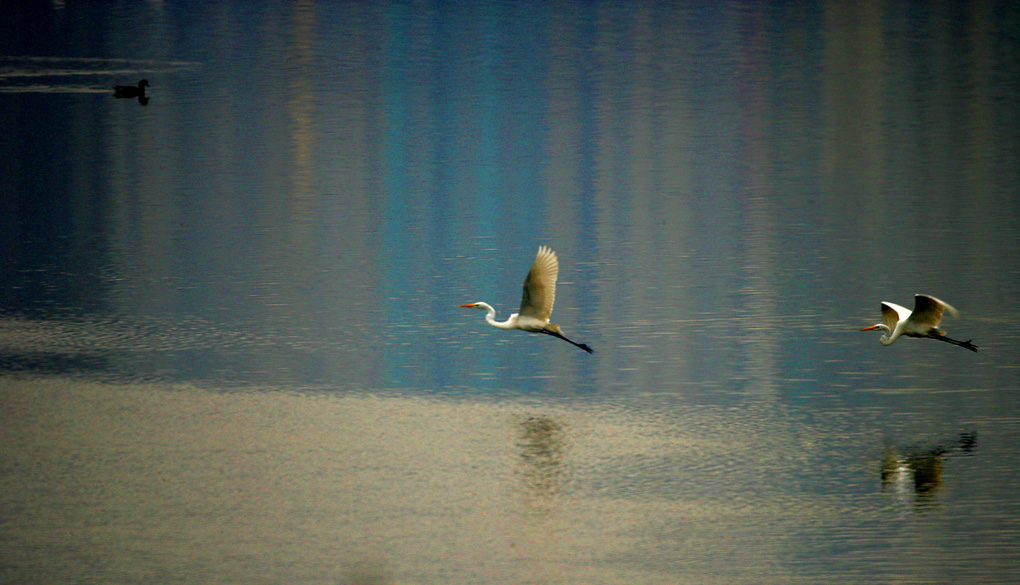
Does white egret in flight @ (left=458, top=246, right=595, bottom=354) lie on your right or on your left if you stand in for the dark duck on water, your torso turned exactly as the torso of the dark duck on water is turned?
on your right

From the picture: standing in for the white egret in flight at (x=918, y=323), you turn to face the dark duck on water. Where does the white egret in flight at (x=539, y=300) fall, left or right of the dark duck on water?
left

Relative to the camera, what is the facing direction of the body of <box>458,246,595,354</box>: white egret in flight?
to the viewer's left

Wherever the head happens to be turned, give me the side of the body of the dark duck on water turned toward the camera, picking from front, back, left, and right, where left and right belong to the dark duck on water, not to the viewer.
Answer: right

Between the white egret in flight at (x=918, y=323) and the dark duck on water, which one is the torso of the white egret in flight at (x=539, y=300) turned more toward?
the dark duck on water

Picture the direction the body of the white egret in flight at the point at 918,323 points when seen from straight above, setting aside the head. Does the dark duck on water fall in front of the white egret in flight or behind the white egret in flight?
in front

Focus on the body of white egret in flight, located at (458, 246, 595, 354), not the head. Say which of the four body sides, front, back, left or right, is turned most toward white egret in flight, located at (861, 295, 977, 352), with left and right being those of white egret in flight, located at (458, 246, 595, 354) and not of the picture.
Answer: back

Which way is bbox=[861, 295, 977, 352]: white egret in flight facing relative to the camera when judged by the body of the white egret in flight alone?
to the viewer's left

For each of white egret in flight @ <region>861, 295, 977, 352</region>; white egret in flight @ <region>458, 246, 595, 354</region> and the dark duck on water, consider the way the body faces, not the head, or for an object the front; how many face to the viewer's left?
2

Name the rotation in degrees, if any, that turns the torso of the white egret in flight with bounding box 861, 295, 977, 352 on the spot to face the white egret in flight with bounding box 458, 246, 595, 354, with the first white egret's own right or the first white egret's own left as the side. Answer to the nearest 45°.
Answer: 0° — it already faces it
